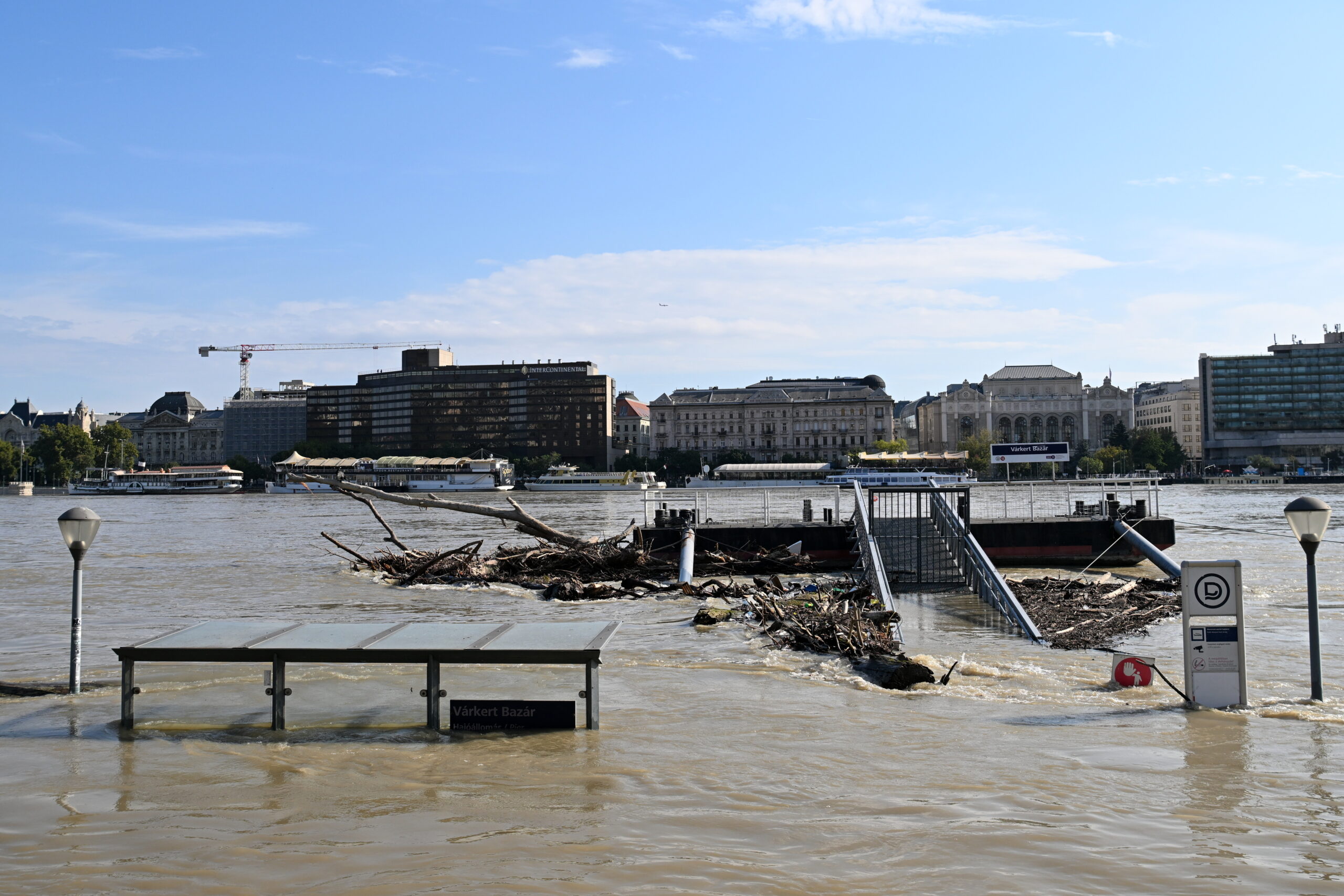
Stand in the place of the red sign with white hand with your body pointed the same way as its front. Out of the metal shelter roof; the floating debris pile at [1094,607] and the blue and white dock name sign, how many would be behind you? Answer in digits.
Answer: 2

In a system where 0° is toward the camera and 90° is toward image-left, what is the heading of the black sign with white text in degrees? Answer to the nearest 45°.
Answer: approximately 0°

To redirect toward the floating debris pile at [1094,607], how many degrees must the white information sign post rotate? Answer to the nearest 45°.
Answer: approximately 180°

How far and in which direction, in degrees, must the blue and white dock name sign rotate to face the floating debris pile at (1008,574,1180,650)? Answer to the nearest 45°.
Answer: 0° — it already faces it

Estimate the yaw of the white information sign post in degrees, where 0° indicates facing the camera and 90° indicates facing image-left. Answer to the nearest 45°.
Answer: approximately 0°

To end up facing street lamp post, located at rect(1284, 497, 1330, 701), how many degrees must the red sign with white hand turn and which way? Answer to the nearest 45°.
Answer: approximately 45° to its left

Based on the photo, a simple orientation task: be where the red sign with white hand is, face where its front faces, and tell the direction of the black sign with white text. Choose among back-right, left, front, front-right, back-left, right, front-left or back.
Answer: front-right
